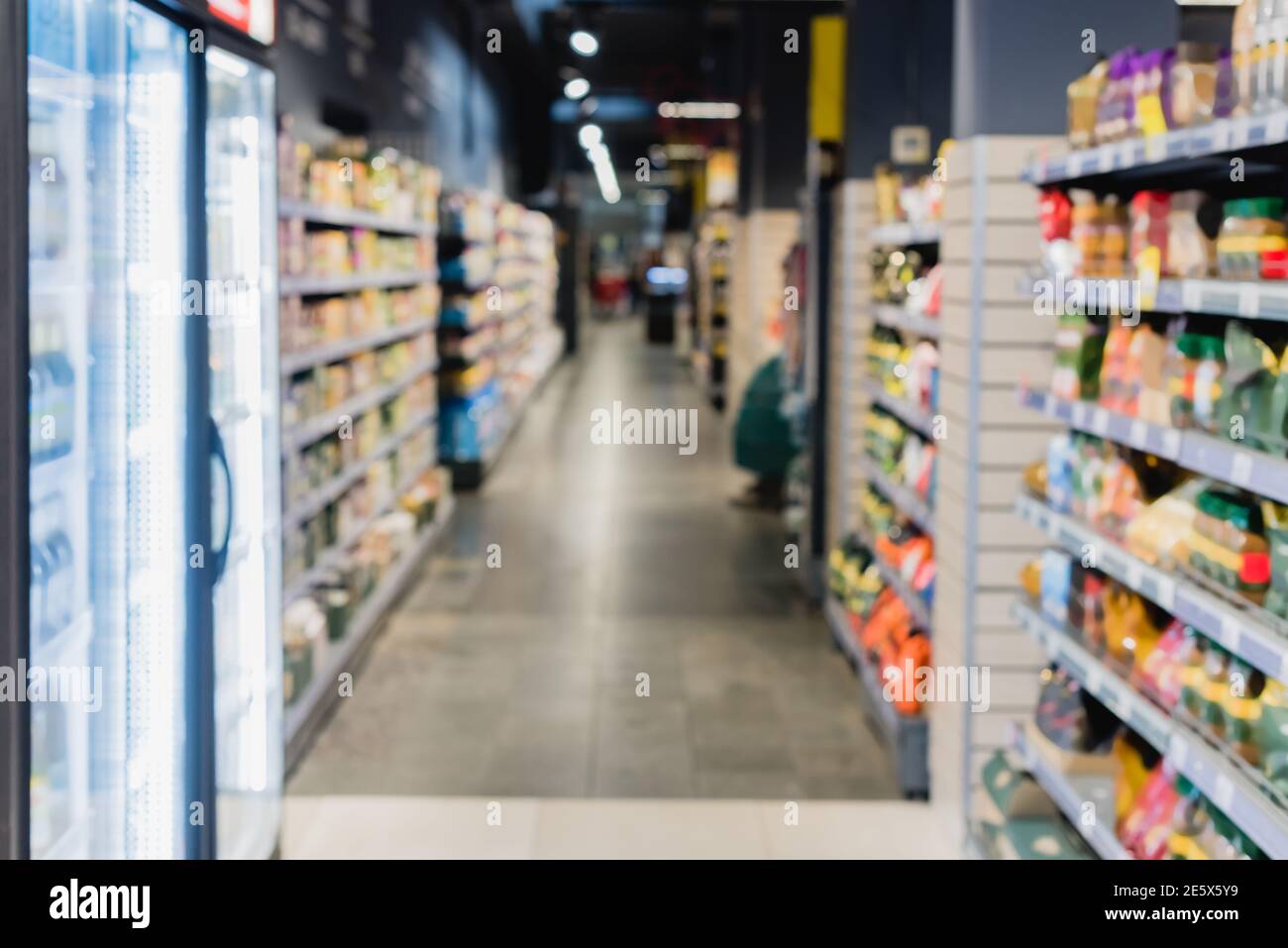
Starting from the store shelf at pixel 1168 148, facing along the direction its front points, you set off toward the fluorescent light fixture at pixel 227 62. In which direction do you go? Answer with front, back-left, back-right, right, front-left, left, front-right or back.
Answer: front-right

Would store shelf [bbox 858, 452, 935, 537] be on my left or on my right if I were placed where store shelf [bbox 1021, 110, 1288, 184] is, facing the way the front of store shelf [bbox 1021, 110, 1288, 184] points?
on my right

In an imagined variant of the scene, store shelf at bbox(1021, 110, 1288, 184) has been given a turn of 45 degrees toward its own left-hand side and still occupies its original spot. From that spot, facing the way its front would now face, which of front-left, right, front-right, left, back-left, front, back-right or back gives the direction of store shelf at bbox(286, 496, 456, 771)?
back-right

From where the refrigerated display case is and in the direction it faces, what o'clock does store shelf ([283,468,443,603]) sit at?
The store shelf is roughly at 8 o'clock from the refrigerated display case.

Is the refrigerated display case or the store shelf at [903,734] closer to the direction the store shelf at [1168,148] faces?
the refrigerated display case

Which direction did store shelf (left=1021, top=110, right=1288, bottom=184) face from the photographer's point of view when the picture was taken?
facing the viewer and to the left of the viewer

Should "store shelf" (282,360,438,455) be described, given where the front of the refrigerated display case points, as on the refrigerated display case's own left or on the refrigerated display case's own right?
on the refrigerated display case's own left

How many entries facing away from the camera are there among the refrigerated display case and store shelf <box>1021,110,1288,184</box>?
0

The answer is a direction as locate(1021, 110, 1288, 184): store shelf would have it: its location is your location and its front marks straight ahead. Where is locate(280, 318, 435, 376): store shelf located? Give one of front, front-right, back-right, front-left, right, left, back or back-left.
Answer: right

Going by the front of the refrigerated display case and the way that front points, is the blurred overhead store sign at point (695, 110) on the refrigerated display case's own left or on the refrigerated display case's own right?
on the refrigerated display case's own left

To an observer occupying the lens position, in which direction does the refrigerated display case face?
facing the viewer and to the right of the viewer
